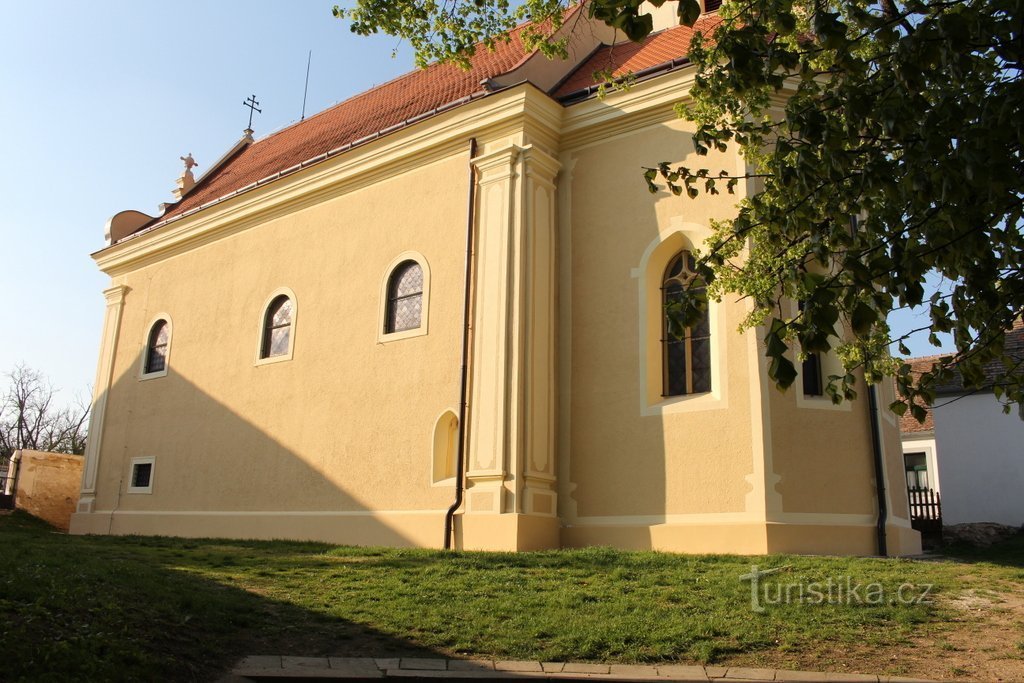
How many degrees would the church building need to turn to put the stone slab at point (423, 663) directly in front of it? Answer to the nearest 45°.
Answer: approximately 135° to its left

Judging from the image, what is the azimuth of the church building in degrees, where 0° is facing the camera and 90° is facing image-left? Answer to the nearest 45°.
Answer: approximately 135°

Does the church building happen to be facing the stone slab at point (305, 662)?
no

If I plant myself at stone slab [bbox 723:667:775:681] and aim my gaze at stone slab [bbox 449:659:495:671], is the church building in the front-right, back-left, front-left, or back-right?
front-right

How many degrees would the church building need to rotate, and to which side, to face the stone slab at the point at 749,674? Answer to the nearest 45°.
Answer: approximately 135° to its left

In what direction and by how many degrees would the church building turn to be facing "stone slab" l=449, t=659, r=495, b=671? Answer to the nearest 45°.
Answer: approximately 135° to its left

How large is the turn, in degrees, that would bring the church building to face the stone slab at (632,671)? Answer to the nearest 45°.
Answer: approximately 135° to its left

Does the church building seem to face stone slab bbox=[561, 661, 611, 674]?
no

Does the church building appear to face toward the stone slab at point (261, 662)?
no

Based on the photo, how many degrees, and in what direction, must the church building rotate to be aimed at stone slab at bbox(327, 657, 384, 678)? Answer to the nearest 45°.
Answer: approximately 135° to its left
